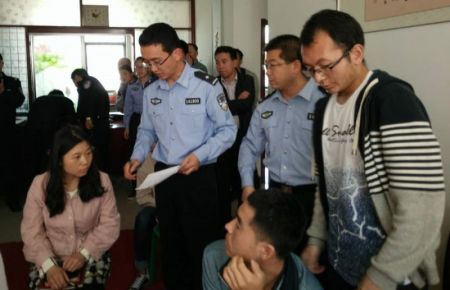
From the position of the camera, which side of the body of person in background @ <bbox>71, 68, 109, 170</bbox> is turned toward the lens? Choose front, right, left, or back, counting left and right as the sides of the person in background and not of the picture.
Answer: left

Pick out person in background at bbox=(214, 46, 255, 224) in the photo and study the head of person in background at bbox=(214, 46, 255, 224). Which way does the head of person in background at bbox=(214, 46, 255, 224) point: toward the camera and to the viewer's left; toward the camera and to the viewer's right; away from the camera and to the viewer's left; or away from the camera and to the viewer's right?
toward the camera and to the viewer's left

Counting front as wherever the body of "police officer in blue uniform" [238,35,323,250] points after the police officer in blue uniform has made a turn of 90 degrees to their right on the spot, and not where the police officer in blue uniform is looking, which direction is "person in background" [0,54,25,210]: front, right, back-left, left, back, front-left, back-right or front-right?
front

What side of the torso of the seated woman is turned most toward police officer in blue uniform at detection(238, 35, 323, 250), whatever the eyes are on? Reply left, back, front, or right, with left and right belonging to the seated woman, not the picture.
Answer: left

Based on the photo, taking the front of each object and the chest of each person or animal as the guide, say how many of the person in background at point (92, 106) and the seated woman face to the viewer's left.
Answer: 1

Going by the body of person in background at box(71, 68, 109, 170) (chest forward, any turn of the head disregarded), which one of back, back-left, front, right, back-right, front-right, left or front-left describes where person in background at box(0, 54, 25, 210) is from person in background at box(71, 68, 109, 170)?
front-left

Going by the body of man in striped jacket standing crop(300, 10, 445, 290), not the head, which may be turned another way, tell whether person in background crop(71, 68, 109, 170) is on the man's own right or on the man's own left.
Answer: on the man's own right

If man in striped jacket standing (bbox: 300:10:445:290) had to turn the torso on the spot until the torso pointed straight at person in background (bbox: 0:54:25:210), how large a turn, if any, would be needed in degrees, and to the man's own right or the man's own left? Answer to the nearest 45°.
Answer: approximately 90° to the man's own right

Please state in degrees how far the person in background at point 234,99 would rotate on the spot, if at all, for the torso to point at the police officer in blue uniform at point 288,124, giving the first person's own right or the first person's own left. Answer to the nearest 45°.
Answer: approximately 45° to the first person's own left

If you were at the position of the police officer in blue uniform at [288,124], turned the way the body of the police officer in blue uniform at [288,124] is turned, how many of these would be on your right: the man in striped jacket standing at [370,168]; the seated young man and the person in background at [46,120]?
1

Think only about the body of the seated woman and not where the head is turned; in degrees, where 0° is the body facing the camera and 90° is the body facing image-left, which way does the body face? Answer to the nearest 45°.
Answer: approximately 0°

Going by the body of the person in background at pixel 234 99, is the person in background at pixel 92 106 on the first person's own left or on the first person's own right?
on the first person's own right
